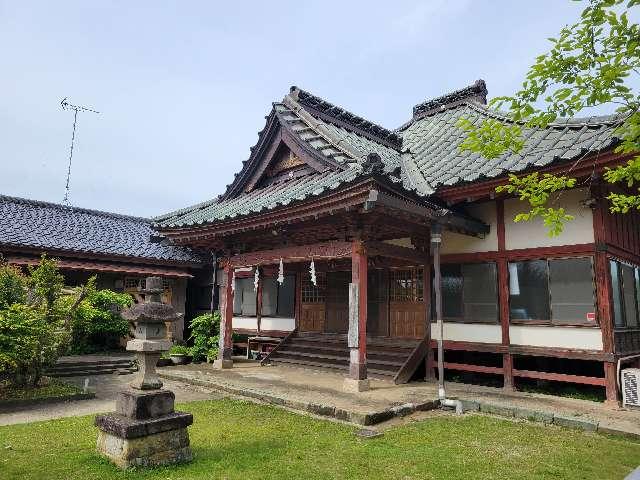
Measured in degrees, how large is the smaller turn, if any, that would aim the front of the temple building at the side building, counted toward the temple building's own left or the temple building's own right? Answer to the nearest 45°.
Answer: approximately 90° to the temple building's own right

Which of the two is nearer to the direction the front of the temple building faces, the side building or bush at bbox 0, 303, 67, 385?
the bush

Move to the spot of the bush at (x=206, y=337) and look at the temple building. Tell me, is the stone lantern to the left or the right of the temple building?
right

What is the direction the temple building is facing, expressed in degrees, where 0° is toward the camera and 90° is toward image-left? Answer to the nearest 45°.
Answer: approximately 45°

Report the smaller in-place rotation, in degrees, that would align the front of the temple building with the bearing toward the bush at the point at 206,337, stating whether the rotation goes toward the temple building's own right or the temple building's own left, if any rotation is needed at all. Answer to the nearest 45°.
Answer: approximately 90° to the temple building's own right

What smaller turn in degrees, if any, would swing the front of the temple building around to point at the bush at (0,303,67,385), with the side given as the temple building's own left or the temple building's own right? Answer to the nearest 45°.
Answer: approximately 45° to the temple building's own right

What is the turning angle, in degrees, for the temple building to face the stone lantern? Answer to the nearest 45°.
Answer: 0° — it already faces it
